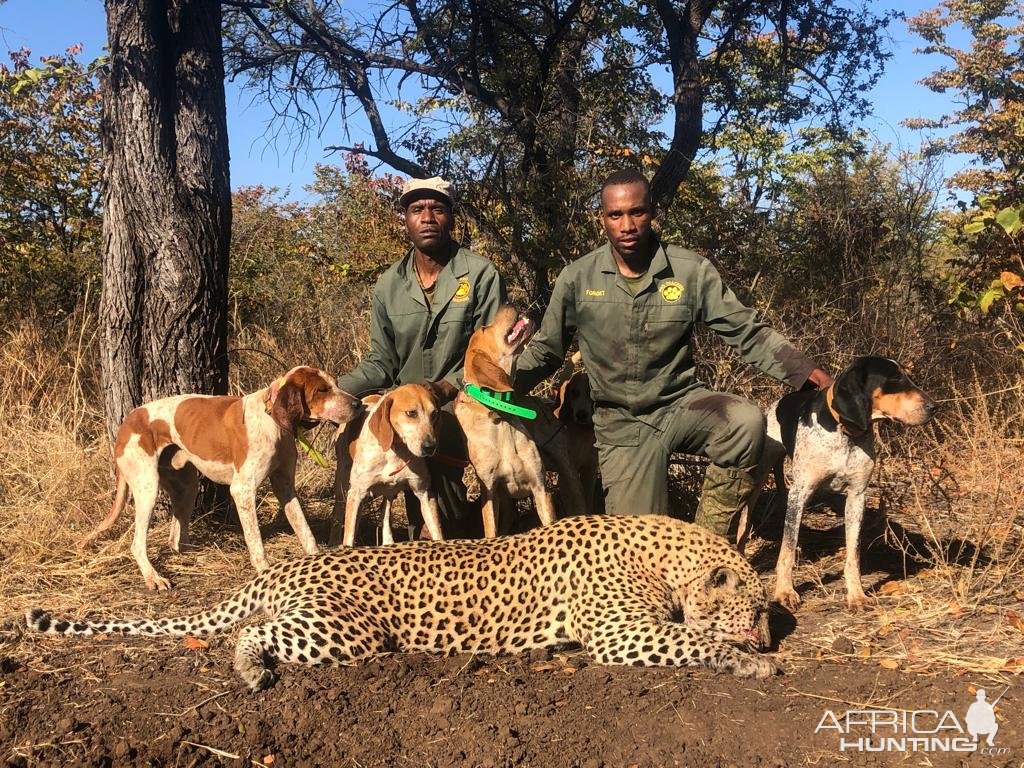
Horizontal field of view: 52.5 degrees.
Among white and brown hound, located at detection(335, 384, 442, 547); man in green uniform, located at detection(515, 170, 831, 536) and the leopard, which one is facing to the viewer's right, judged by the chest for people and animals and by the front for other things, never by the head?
the leopard

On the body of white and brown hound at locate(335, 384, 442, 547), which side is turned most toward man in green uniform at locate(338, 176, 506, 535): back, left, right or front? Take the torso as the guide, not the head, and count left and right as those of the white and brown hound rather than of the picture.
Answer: back

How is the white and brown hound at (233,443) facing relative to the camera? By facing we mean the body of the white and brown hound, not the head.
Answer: to the viewer's right

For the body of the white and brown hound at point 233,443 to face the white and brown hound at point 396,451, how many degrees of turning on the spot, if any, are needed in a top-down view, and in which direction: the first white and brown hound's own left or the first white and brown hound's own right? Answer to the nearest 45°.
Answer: approximately 45° to the first white and brown hound's own right

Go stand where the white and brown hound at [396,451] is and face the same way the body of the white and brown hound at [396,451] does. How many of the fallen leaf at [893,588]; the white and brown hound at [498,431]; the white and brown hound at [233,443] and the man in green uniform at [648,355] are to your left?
3

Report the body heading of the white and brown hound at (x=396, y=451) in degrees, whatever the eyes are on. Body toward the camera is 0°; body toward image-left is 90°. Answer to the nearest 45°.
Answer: approximately 0°

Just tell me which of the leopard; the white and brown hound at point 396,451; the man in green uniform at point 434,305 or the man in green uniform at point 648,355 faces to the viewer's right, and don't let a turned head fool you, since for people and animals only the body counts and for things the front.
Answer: the leopard

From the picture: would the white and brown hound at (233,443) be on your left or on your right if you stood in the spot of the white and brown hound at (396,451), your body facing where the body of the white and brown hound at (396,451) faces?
on your right

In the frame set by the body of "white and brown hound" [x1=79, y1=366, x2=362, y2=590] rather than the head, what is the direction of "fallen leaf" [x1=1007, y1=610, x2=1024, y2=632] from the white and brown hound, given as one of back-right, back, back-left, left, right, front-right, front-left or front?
front-right

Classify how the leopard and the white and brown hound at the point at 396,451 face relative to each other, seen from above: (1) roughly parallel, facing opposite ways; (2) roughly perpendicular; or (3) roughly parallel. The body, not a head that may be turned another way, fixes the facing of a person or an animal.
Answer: roughly perpendicular

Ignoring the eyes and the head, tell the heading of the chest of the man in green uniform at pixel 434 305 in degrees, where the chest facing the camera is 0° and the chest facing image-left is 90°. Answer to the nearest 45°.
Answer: approximately 0°

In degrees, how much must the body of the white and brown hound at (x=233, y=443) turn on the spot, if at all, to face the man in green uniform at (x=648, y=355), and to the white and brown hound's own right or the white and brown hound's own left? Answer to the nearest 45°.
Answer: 0° — it already faces them

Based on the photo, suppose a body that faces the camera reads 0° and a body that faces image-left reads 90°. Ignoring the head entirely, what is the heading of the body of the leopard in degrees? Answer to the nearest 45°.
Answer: approximately 270°

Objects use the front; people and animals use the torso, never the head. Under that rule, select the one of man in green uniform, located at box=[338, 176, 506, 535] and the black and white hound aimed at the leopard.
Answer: the man in green uniform

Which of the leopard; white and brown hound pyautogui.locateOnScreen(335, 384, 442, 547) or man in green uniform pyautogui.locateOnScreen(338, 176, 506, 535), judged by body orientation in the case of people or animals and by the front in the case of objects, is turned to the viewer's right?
the leopard
